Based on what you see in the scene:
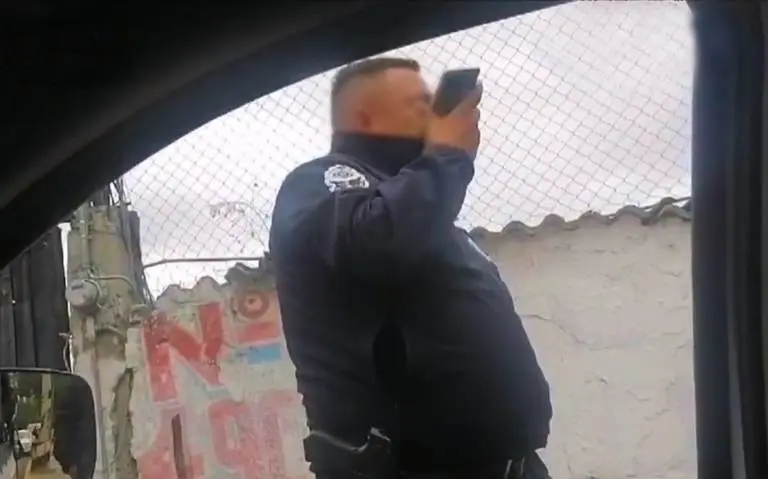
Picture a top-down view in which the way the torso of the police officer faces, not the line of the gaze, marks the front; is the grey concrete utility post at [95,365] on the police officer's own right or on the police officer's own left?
on the police officer's own left

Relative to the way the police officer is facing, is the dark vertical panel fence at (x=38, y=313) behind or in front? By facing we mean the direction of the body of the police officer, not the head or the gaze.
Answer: behind

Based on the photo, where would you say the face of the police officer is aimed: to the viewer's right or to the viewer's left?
to the viewer's right

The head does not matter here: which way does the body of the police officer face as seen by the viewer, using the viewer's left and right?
facing to the right of the viewer
